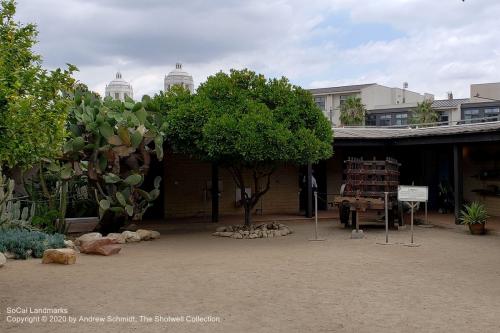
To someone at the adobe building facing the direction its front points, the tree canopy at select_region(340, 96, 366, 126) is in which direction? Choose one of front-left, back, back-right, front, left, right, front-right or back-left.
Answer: back

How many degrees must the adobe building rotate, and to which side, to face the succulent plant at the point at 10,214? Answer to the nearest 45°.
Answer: approximately 45° to its right

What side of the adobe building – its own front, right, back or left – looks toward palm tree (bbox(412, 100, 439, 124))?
back

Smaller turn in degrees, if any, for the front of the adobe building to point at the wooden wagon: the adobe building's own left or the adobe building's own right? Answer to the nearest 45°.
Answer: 0° — it already faces it

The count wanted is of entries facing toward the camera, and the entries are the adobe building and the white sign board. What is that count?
2

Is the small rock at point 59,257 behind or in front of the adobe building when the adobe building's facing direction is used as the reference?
in front

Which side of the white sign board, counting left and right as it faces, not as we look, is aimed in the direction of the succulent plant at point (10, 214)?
right

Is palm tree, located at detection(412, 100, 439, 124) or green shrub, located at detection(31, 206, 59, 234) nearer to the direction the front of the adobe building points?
the green shrub

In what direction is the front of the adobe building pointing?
toward the camera

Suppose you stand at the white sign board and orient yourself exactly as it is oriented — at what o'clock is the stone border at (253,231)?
The stone border is roughly at 3 o'clock from the white sign board.

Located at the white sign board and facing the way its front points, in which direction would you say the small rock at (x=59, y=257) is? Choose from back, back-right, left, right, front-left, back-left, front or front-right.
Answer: front-right

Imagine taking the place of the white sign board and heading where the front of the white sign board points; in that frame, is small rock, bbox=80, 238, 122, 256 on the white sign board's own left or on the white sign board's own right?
on the white sign board's own right

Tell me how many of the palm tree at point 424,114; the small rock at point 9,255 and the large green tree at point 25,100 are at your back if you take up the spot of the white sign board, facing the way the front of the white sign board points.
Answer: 1

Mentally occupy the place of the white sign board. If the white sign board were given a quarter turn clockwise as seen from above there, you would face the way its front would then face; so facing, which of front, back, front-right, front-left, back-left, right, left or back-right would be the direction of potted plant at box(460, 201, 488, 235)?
back-right

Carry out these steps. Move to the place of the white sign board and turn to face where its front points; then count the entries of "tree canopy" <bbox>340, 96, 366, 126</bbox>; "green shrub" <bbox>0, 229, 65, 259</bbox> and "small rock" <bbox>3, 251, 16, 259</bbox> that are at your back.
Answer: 1

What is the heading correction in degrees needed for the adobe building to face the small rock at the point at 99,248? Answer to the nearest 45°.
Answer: approximately 45° to its right

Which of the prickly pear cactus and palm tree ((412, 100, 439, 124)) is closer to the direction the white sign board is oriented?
the prickly pear cactus
